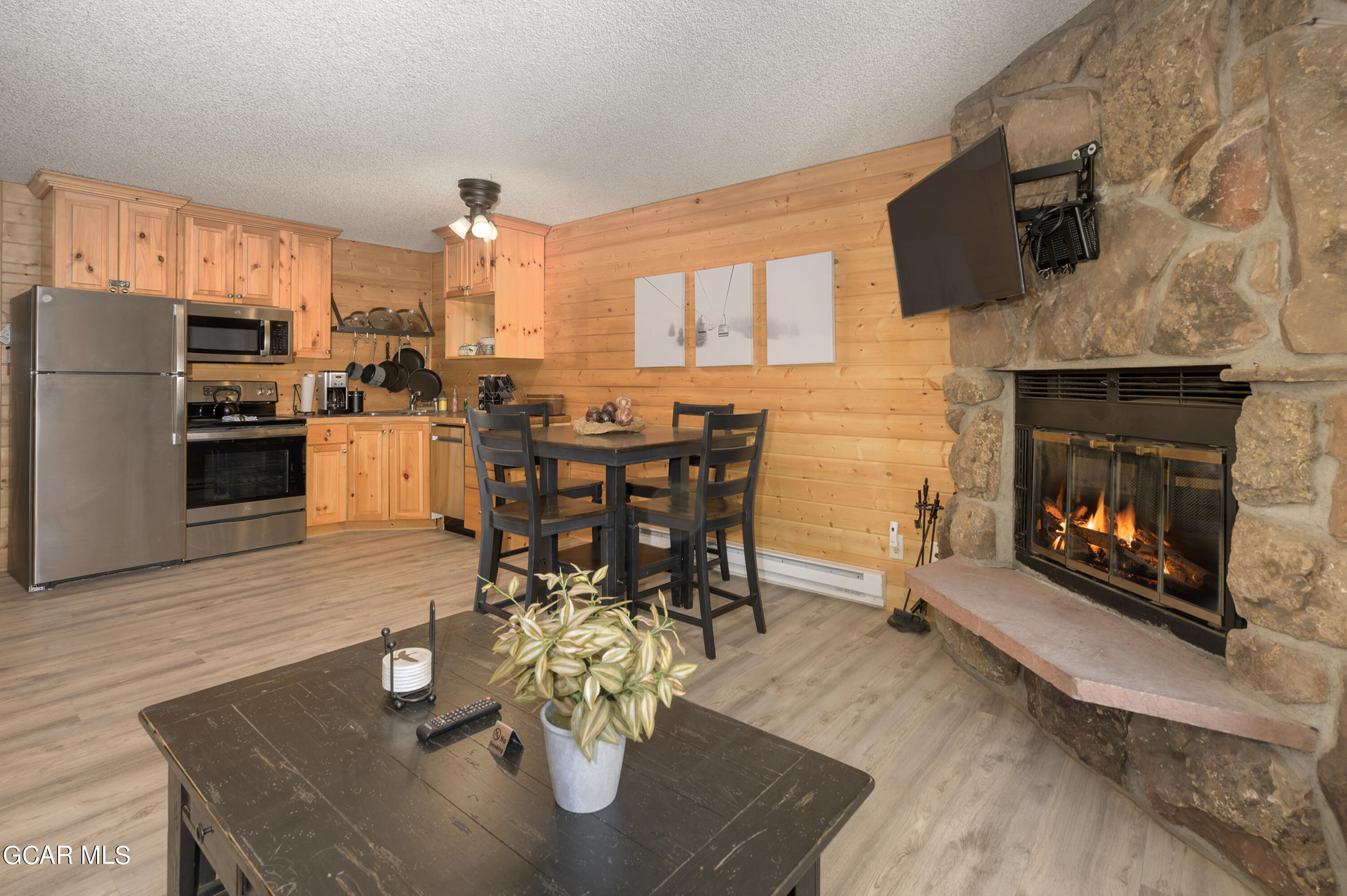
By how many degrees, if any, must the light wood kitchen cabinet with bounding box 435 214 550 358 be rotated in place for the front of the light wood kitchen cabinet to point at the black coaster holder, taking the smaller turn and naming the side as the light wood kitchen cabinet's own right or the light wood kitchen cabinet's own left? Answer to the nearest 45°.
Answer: approximately 45° to the light wood kitchen cabinet's own left

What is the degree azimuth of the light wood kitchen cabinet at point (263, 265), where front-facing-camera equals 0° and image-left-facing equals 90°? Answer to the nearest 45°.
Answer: approximately 315°

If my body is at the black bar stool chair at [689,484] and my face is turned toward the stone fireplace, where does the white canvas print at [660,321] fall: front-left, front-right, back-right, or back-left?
back-left

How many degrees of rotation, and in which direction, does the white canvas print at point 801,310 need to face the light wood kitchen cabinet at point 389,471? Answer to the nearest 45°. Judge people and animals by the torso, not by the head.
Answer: approximately 45° to its right

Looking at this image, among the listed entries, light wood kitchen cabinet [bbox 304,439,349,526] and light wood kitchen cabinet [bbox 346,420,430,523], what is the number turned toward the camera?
2

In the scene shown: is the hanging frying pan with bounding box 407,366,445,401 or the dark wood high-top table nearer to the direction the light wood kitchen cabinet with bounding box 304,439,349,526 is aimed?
the dark wood high-top table

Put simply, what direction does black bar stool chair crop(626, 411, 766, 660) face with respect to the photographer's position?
facing away from the viewer and to the left of the viewer

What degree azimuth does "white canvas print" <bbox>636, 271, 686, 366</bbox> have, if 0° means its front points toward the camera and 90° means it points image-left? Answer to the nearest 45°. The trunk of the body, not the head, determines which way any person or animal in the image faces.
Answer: approximately 45°

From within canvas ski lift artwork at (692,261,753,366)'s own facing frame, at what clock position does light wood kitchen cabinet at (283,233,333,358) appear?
The light wood kitchen cabinet is roughly at 2 o'clock from the canvas ski lift artwork.
